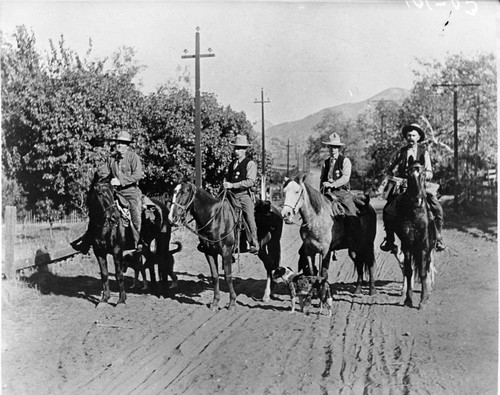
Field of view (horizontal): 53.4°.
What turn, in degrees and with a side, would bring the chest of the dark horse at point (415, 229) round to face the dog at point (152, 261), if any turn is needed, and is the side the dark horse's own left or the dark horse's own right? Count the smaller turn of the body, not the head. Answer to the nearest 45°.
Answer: approximately 90° to the dark horse's own right

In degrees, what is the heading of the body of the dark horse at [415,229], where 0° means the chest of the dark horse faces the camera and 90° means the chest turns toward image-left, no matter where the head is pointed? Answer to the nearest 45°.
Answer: approximately 0°

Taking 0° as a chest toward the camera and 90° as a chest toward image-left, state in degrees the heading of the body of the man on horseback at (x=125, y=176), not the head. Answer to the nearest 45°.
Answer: approximately 45°

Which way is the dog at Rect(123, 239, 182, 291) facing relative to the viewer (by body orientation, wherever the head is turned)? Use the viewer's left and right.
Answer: facing to the left of the viewer

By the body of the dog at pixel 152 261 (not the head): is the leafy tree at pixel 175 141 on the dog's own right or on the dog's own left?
on the dog's own right

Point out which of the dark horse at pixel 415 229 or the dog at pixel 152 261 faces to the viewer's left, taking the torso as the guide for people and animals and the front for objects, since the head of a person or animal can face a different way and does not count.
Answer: the dog

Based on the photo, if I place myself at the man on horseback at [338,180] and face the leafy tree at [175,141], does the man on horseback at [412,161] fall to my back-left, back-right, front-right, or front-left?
back-right

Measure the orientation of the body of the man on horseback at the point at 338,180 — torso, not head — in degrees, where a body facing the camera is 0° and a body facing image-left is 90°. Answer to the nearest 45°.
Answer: approximately 45°
